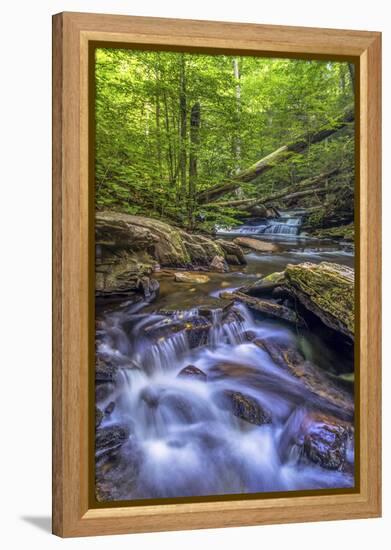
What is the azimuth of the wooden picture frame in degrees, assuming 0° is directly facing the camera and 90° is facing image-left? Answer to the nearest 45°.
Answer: approximately 315°
